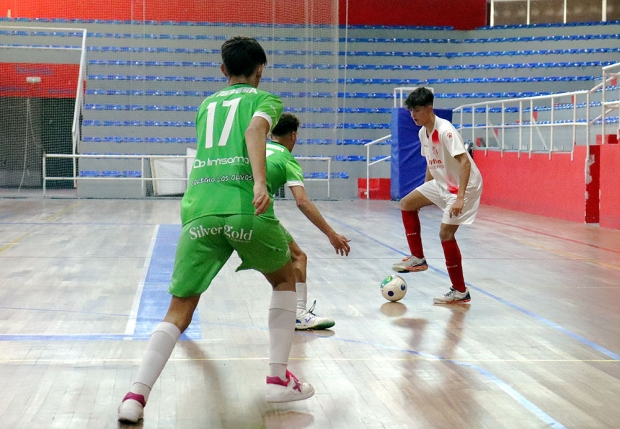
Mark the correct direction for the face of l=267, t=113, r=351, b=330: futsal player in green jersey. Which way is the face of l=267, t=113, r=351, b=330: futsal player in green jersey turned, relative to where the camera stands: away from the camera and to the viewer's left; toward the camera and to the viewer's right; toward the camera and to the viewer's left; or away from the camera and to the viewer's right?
away from the camera and to the viewer's right

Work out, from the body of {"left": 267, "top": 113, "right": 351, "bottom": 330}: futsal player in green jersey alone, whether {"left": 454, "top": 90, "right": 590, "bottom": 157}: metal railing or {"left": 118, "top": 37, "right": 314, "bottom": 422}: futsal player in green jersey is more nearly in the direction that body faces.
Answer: the metal railing

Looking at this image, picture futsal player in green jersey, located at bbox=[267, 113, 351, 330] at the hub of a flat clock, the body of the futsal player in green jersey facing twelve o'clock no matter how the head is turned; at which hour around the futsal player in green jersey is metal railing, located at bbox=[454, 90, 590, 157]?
The metal railing is roughly at 11 o'clock from the futsal player in green jersey.

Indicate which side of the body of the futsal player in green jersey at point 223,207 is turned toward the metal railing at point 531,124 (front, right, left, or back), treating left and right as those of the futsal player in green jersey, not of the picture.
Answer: front

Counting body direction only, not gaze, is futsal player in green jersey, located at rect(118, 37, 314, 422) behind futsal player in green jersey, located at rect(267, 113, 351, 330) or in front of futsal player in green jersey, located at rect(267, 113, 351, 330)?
behind

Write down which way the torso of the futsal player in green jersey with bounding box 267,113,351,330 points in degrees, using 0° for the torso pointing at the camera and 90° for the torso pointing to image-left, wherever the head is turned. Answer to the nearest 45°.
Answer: approximately 225°

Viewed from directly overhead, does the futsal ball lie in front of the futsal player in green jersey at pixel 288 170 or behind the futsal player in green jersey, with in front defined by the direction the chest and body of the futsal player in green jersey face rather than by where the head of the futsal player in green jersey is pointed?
in front

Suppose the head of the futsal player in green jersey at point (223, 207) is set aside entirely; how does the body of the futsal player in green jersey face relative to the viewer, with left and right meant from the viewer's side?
facing away from the viewer and to the right of the viewer

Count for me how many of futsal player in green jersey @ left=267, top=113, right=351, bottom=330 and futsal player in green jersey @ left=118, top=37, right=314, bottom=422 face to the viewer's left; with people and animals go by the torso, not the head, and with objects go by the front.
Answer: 0

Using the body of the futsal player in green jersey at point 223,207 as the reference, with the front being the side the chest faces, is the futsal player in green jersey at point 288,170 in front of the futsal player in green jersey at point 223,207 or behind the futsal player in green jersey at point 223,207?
in front
